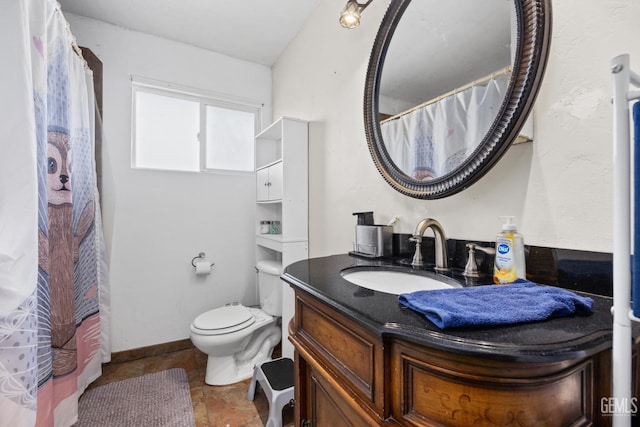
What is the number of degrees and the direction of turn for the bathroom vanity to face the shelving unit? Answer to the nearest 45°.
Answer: approximately 90° to its right

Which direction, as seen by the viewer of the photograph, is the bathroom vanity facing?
facing the viewer and to the left of the viewer

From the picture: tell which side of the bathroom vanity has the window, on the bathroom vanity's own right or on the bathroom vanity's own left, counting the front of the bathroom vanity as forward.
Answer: on the bathroom vanity's own right

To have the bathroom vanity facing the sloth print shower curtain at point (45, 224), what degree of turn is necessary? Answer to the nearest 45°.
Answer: approximately 45° to its right
